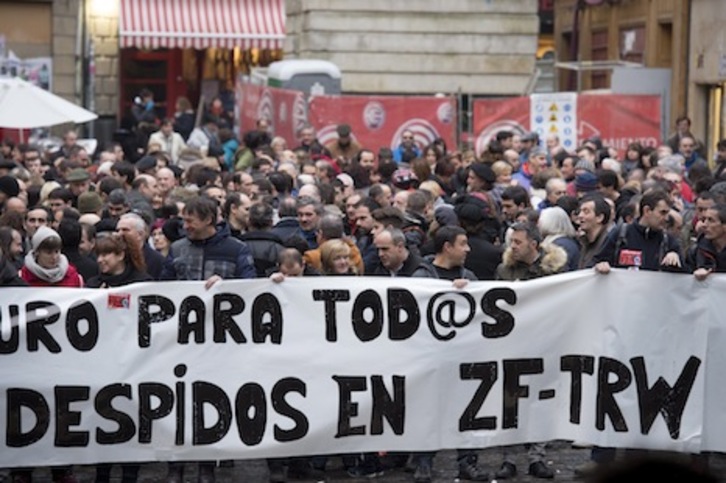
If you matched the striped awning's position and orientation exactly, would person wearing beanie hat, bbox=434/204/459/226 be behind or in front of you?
in front

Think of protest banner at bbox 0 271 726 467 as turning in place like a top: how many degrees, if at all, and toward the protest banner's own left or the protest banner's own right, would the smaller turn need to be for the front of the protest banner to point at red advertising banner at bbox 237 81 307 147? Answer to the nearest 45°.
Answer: approximately 180°

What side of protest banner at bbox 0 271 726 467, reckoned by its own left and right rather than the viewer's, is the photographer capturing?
front

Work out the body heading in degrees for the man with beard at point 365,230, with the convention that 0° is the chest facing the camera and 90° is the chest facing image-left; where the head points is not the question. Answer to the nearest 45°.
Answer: approximately 45°

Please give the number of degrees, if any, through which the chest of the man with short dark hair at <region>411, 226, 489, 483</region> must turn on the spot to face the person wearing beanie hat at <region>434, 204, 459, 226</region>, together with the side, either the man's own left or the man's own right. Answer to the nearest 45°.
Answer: approximately 135° to the man's own left

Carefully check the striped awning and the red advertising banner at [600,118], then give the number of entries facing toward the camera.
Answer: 2

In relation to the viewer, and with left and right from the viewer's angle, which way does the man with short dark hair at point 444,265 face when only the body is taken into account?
facing the viewer and to the right of the viewer

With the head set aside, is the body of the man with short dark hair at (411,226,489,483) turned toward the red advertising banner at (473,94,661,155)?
no

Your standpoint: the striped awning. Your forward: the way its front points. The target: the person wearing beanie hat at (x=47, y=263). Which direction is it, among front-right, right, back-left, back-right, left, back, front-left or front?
front

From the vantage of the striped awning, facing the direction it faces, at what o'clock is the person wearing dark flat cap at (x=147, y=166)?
The person wearing dark flat cap is roughly at 12 o'clock from the striped awning.

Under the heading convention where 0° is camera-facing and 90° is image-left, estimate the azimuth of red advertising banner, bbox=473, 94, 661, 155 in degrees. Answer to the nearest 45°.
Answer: approximately 0°

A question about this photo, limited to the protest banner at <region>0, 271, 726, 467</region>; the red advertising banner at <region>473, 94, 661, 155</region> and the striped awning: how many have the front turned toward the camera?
3

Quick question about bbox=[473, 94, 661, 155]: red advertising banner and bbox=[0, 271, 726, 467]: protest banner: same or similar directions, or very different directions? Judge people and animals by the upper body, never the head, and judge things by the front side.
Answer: same or similar directions

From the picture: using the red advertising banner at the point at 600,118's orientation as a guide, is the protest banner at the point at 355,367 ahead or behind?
ahead

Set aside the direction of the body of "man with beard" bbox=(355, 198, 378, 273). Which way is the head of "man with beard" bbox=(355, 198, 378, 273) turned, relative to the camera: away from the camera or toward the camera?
toward the camera

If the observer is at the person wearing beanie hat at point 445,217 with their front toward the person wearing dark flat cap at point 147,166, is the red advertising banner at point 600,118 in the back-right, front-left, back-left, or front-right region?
front-right

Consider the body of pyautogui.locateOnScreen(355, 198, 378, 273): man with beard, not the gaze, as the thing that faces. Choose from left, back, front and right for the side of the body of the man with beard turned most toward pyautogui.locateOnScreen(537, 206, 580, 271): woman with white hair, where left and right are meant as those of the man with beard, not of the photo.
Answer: left
